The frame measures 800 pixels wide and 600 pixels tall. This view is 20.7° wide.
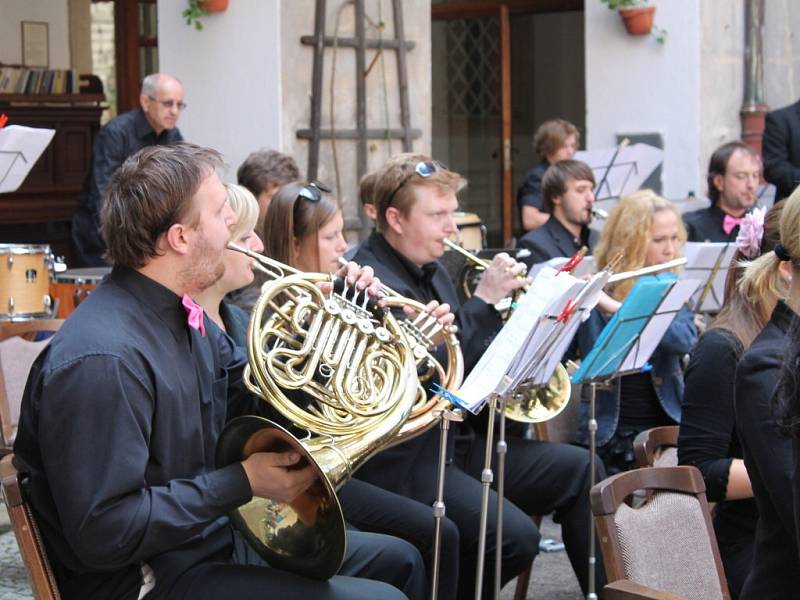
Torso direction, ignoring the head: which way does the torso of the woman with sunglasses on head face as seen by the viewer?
to the viewer's right

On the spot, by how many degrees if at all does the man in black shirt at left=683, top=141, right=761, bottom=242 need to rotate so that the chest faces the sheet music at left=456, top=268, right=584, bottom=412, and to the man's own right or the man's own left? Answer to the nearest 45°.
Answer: approximately 45° to the man's own right

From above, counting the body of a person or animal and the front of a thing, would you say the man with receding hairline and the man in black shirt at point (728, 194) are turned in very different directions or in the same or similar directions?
same or similar directions

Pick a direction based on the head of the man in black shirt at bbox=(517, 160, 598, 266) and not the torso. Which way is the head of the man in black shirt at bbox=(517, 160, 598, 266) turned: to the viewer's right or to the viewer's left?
to the viewer's right

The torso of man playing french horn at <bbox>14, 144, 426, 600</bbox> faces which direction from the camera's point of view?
to the viewer's right

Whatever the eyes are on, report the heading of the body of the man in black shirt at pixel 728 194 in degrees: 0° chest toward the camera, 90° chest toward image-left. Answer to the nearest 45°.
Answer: approximately 315°
